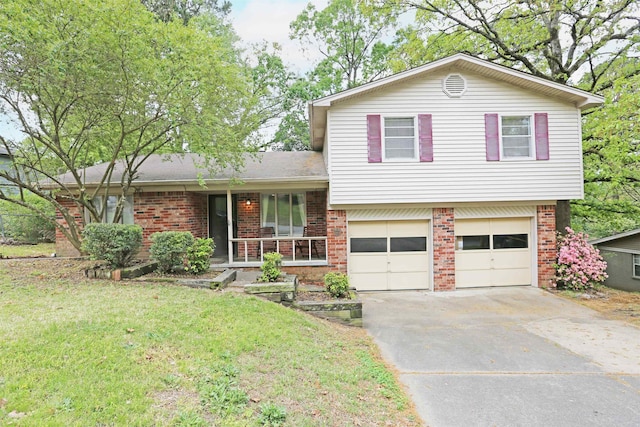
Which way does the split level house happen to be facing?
toward the camera

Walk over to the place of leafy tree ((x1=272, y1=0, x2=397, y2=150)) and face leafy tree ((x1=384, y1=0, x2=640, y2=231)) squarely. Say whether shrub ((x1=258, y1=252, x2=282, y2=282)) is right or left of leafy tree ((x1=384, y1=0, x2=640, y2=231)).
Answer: right

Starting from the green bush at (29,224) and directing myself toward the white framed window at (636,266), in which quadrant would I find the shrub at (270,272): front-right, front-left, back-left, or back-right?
front-right

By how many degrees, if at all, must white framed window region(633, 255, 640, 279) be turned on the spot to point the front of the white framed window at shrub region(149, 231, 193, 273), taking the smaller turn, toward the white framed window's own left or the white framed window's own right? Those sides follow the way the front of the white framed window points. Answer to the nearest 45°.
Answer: approximately 45° to the white framed window's own right

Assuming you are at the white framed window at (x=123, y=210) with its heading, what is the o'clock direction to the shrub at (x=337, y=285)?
The shrub is roughly at 11 o'clock from the white framed window.

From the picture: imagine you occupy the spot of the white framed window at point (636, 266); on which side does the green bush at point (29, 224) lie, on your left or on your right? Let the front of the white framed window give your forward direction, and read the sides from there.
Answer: on your right

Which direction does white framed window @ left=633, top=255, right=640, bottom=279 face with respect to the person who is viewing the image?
facing the viewer

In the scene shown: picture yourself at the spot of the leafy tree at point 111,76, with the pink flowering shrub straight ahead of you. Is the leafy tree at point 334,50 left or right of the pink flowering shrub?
left

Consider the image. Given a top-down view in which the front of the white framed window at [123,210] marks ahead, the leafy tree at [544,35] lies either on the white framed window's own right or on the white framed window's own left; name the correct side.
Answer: on the white framed window's own left

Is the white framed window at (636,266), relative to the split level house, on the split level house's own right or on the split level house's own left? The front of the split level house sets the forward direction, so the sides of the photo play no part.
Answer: on the split level house's own left

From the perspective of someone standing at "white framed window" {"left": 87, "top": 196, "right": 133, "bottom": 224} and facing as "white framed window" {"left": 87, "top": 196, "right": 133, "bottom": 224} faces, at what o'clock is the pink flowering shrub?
The pink flowering shrub is roughly at 10 o'clock from the white framed window.

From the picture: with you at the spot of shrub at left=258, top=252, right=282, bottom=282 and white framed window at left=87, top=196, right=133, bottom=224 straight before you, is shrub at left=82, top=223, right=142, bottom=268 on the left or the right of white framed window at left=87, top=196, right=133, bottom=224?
left

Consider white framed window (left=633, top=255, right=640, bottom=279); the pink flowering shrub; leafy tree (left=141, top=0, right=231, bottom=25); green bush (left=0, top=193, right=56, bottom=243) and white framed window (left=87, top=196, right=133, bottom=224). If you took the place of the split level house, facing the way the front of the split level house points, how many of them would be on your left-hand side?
2

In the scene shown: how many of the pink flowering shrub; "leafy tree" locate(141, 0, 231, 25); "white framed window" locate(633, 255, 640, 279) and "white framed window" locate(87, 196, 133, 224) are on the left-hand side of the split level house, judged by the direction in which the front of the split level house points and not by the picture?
2
